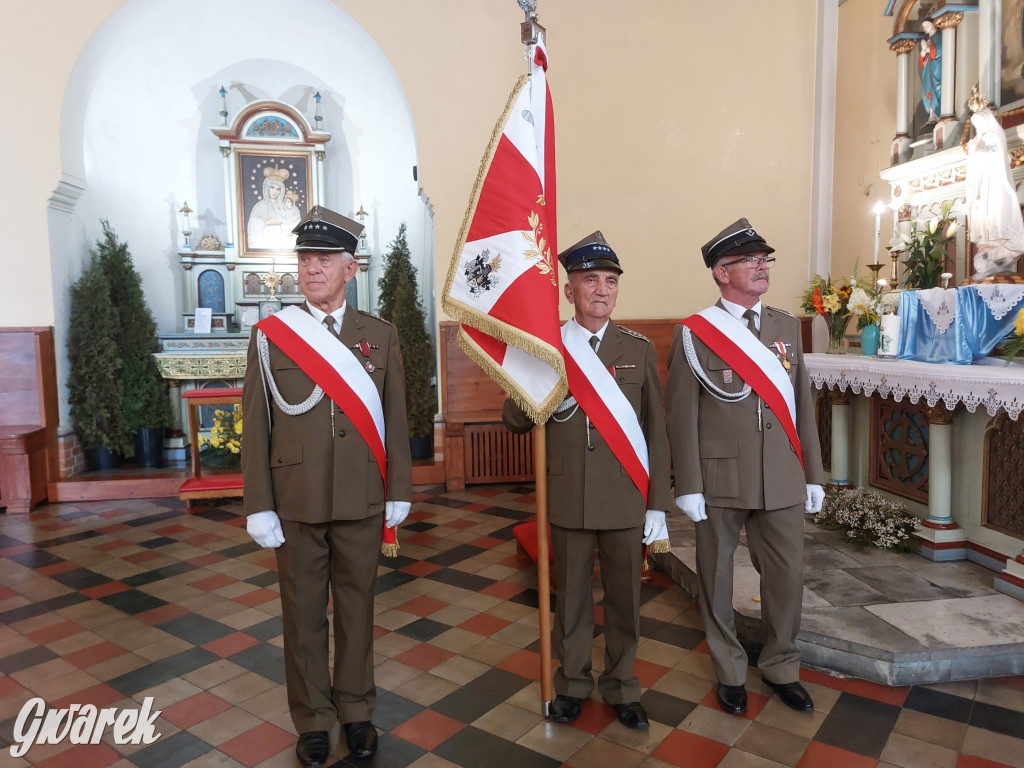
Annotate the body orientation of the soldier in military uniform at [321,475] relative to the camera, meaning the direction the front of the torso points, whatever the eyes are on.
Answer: toward the camera

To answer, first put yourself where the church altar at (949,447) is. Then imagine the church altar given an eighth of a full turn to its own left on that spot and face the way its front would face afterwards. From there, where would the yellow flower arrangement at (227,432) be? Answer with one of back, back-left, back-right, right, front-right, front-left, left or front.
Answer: right

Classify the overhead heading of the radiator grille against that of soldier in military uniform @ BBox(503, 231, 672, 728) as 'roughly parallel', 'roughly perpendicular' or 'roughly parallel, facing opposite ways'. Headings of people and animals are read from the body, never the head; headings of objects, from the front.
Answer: roughly parallel

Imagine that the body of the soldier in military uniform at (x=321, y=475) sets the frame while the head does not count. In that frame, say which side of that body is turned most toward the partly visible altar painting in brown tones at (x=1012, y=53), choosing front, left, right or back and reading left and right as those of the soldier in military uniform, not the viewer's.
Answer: left

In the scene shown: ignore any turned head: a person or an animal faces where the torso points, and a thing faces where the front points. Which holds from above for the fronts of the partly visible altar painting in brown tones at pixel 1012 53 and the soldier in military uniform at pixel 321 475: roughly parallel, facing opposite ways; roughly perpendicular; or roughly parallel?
roughly perpendicular

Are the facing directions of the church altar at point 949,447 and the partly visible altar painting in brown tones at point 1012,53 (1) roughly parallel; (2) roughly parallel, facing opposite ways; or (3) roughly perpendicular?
roughly parallel

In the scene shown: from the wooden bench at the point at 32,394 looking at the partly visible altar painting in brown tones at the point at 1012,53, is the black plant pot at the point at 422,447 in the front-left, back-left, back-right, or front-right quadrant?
front-left

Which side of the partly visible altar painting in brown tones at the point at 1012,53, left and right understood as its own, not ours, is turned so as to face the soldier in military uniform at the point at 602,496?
front

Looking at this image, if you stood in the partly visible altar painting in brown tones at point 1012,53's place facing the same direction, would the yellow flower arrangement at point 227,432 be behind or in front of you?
in front

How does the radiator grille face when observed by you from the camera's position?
facing the viewer

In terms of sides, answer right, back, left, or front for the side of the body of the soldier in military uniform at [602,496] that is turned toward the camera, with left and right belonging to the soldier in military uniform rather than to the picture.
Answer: front

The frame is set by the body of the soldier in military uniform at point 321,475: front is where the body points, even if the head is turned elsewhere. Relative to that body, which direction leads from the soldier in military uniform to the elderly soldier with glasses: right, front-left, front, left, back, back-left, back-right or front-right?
left

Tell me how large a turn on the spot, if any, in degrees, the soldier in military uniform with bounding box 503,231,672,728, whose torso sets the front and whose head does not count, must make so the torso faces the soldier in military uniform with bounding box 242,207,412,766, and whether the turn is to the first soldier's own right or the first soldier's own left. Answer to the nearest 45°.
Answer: approximately 90° to the first soldier's own right

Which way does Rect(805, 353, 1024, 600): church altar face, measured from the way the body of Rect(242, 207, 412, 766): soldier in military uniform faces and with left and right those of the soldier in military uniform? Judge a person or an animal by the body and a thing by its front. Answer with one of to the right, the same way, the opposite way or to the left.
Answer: to the right

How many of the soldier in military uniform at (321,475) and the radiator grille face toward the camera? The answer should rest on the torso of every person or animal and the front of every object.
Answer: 2

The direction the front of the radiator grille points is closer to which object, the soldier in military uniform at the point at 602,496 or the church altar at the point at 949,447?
the soldier in military uniform

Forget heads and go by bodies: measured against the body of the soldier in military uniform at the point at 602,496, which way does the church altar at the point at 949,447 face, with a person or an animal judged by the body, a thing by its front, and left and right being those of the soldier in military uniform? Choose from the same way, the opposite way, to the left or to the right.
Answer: to the right

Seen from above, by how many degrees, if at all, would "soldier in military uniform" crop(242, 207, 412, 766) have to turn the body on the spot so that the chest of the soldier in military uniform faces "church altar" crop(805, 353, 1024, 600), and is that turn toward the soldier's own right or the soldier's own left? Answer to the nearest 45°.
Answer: approximately 90° to the soldier's own left
